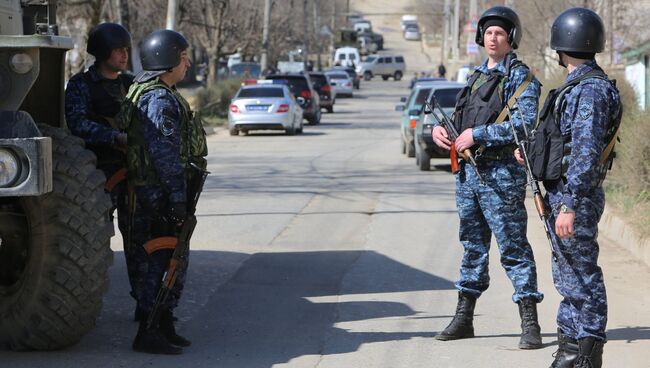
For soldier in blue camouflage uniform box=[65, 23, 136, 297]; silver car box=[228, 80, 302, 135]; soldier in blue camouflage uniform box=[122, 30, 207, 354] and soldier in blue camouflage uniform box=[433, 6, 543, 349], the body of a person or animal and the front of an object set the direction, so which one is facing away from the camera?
the silver car

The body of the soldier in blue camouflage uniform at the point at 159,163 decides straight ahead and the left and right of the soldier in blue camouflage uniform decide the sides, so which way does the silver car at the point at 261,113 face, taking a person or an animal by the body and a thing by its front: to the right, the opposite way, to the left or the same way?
to the left

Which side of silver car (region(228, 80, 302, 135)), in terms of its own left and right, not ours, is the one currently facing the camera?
back

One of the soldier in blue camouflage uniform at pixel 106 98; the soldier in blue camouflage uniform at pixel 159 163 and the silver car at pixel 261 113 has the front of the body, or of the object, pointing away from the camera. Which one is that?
the silver car

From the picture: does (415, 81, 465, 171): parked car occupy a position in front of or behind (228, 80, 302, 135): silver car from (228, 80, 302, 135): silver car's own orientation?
behind

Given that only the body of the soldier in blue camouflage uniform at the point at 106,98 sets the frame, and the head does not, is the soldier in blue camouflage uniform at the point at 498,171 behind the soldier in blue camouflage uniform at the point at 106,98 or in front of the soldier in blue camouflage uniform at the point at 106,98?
in front

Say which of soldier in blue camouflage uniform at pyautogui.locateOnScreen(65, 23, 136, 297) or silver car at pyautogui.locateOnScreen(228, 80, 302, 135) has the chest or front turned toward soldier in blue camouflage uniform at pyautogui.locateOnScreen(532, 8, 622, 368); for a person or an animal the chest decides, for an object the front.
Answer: soldier in blue camouflage uniform at pyautogui.locateOnScreen(65, 23, 136, 297)

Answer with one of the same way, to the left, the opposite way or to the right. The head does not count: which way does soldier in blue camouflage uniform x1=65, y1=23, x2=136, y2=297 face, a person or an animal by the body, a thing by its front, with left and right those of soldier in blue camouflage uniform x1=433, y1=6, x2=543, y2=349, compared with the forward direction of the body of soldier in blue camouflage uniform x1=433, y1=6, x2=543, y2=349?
to the left

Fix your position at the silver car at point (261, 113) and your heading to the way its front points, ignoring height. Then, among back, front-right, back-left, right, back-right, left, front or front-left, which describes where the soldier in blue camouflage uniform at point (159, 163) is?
back

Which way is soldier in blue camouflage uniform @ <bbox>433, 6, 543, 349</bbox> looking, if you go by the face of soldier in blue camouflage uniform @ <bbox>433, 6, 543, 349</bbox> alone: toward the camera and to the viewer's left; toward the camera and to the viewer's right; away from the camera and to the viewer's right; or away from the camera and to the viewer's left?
toward the camera and to the viewer's left

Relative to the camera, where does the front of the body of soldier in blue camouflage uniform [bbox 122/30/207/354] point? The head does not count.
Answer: to the viewer's right

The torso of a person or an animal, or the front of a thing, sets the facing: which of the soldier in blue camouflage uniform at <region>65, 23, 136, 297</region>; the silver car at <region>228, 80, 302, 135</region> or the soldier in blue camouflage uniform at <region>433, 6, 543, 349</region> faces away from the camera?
the silver car

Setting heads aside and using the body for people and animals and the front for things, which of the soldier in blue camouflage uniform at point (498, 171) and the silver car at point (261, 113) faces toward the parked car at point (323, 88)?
the silver car

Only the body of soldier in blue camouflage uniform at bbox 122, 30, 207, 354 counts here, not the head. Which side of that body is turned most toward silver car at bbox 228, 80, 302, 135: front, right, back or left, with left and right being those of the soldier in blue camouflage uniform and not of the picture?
left

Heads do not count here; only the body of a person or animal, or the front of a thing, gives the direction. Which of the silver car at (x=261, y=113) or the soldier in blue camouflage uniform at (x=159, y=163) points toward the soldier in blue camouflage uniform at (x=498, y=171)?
the soldier in blue camouflage uniform at (x=159, y=163)

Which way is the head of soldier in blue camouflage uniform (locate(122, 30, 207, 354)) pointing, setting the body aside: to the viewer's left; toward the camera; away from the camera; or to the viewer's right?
to the viewer's right
